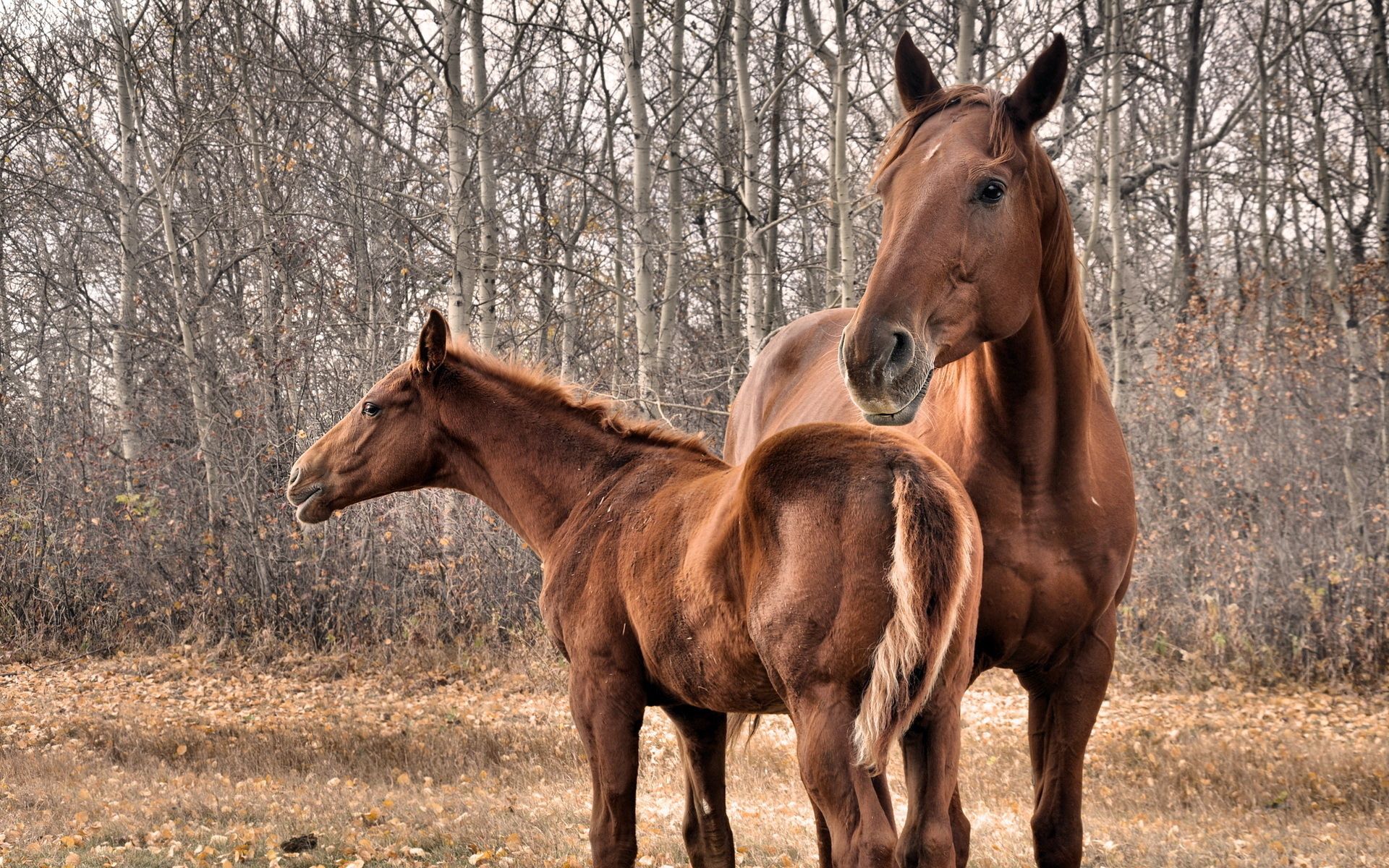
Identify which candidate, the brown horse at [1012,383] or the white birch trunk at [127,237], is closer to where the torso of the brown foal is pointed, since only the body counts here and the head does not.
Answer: the white birch trunk

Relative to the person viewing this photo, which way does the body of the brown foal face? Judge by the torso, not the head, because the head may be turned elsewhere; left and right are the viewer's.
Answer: facing away from the viewer and to the left of the viewer

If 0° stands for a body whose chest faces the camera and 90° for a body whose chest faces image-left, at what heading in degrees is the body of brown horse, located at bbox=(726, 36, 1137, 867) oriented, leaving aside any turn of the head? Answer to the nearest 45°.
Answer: approximately 315°

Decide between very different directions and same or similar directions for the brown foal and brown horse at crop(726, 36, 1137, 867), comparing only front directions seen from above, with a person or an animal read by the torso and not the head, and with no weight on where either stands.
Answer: very different directions

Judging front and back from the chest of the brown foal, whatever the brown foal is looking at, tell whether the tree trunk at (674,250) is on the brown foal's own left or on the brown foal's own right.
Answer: on the brown foal's own right

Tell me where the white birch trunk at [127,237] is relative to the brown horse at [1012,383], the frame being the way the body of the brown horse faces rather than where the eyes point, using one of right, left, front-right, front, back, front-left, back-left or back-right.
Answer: back

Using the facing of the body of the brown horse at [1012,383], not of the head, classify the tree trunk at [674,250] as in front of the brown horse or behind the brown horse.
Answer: behind
